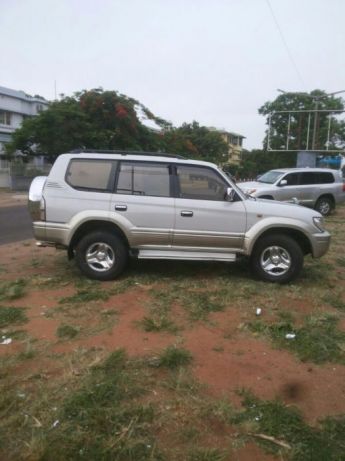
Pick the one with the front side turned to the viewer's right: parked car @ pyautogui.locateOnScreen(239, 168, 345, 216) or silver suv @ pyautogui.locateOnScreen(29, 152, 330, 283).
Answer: the silver suv

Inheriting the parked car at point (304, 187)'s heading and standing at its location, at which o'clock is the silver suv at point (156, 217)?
The silver suv is roughly at 11 o'clock from the parked car.

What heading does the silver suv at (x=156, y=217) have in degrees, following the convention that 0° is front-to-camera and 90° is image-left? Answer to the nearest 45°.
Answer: approximately 270°

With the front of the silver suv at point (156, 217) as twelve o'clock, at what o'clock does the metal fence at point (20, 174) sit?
The metal fence is roughly at 8 o'clock from the silver suv.

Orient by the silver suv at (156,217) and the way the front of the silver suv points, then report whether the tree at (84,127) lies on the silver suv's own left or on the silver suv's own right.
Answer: on the silver suv's own left

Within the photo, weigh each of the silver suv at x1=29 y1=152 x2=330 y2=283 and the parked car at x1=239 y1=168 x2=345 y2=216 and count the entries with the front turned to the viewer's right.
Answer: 1

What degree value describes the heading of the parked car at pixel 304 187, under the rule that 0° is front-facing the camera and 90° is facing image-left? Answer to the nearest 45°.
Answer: approximately 45°
